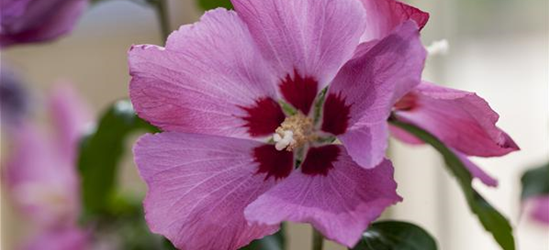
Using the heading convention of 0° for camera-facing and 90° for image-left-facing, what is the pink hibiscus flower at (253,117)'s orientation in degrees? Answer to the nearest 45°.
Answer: approximately 0°
